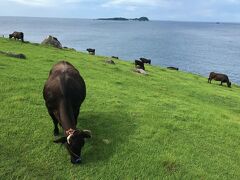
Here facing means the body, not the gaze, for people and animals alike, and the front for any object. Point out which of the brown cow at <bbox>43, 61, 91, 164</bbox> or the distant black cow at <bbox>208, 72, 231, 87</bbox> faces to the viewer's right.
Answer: the distant black cow

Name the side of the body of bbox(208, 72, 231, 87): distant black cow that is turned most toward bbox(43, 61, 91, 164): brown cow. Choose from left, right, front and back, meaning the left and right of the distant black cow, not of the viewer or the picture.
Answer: right

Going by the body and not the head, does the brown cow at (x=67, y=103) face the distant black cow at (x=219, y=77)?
no

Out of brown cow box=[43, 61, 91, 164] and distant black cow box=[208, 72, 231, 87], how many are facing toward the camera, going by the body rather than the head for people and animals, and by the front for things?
1

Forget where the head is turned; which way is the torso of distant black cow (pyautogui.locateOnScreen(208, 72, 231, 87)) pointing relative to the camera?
to the viewer's right

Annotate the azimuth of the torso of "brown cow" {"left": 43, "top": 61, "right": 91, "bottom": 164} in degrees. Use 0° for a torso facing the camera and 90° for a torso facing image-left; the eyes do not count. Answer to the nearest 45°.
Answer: approximately 0°
